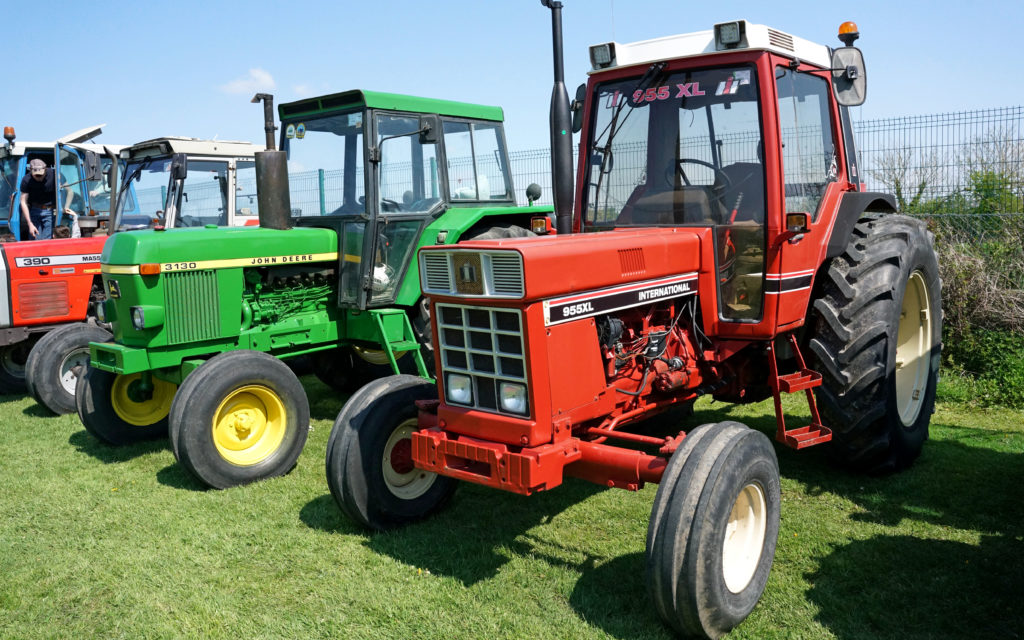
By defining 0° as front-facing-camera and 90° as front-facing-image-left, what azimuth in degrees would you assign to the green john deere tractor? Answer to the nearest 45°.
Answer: approximately 45°

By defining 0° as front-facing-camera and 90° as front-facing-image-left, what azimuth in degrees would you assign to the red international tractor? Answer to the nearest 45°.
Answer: approximately 45°

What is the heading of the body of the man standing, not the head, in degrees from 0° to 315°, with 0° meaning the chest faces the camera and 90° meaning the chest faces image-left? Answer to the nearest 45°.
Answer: approximately 0°

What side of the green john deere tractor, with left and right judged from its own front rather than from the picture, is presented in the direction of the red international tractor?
left

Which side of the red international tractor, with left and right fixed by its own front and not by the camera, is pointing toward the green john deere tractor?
right

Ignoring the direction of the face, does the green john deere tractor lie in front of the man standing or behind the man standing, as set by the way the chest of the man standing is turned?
in front
